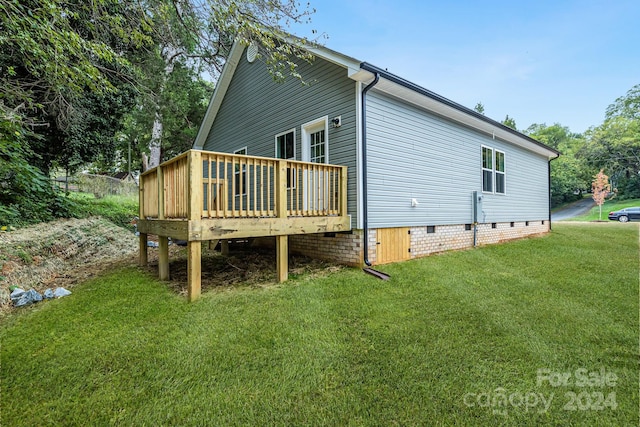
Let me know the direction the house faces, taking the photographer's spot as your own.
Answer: facing away from the viewer and to the right of the viewer

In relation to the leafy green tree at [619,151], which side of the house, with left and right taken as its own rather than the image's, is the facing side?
front

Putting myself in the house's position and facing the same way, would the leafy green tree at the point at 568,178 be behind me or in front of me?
in front

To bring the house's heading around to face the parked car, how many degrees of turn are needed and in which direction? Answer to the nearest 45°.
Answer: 0° — it already faces it

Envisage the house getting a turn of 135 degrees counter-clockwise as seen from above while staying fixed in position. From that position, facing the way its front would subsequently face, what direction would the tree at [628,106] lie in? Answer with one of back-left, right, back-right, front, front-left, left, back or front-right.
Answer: back-right

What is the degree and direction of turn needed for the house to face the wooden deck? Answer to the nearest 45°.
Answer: approximately 180°
